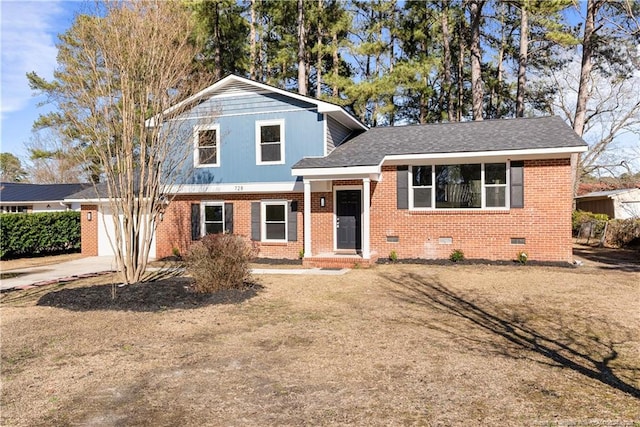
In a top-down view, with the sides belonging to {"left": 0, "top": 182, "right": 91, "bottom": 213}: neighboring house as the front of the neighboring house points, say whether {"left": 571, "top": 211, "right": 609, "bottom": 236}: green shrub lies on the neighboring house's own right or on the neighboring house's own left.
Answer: on the neighboring house's own left

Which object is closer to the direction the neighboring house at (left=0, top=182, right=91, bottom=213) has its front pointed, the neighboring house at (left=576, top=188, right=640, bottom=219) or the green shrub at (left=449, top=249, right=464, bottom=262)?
the green shrub

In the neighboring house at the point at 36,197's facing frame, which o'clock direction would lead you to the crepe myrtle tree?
The crepe myrtle tree is roughly at 12 o'clock from the neighboring house.

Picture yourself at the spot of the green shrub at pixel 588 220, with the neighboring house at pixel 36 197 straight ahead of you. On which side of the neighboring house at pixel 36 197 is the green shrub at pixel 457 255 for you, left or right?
left

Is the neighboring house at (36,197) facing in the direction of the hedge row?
yes

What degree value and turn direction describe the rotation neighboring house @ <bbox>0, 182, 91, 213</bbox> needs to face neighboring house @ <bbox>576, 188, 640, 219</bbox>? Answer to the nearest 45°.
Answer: approximately 45° to its left

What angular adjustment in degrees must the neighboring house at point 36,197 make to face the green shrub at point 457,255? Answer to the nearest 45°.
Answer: approximately 45° to its left

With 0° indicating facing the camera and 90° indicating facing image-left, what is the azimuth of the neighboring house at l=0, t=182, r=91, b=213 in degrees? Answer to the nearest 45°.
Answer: approximately 0°

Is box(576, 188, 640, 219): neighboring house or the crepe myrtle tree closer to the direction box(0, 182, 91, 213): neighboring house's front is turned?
the crepe myrtle tree
